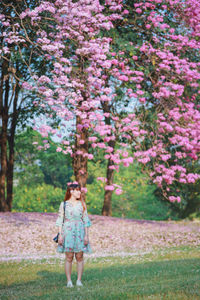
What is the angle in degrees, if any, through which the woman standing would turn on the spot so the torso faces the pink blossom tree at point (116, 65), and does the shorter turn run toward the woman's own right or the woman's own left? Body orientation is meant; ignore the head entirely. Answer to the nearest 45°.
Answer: approximately 180°

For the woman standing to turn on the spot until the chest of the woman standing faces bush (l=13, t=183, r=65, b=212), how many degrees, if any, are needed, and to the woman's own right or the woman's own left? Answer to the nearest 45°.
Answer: approximately 180°

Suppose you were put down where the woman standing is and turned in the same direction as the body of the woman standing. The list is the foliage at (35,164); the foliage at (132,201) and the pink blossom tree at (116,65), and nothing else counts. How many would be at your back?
3

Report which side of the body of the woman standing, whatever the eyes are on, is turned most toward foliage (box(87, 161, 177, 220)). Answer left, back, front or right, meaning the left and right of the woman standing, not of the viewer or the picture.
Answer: back

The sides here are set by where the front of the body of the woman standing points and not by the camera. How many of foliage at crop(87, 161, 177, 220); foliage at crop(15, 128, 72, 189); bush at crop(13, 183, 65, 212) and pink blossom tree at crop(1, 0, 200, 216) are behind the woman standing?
4

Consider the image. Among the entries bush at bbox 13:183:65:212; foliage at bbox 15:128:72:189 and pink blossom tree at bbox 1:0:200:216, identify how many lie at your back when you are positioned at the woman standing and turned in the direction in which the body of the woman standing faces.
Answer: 3

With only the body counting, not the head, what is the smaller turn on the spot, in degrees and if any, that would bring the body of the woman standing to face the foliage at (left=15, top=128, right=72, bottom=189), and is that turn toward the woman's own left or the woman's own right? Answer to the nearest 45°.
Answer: approximately 180°

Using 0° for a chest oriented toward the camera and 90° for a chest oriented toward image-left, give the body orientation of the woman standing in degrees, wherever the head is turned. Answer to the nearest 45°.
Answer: approximately 0°

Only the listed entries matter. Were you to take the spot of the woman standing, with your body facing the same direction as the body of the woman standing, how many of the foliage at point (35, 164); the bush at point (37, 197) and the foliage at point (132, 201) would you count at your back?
3
